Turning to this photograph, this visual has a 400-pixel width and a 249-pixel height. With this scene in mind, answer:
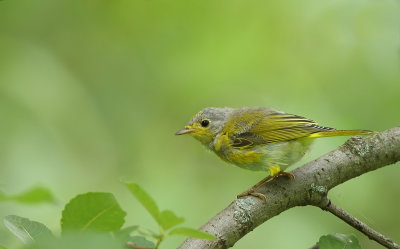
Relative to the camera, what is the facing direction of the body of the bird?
to the viewer's left

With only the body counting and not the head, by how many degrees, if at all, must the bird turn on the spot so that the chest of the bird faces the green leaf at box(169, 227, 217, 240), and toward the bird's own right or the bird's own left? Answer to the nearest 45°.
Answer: approximately 90° to the bird's own left

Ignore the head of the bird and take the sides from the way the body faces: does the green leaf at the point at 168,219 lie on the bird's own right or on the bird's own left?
on the bird's own left
